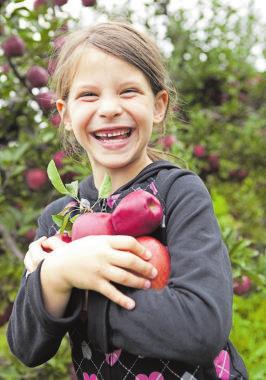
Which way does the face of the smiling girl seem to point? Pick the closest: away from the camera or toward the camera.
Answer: toward the camera

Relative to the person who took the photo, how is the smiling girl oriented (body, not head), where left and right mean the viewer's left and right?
facing the viewer and to the left of the viewer

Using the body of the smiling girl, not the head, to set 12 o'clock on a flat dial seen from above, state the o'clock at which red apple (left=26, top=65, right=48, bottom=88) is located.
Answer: The red apple is roughly at 4 o'clock from the smiling girl.

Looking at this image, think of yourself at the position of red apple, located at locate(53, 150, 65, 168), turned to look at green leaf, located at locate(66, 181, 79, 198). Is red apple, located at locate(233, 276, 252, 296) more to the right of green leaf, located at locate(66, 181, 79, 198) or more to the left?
left

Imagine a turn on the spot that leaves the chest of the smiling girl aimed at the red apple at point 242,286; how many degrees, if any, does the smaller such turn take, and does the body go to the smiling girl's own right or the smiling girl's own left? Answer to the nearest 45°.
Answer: approximately 180°

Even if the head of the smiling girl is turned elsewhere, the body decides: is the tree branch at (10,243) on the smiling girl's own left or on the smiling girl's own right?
on the smiling girl's own right
